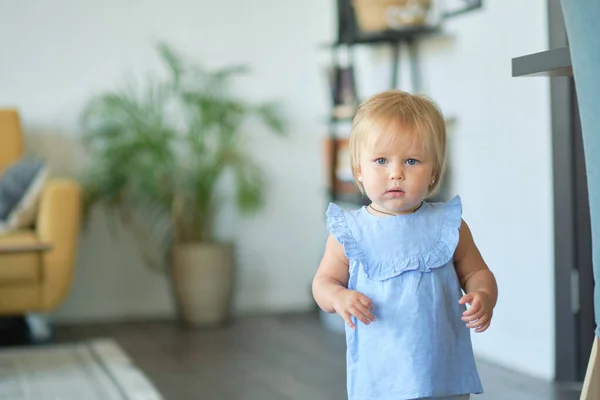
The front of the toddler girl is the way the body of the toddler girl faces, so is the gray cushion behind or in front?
behind

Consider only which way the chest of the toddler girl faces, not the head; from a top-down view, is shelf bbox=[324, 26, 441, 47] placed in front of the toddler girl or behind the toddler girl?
behind

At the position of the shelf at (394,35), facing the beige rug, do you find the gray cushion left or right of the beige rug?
right

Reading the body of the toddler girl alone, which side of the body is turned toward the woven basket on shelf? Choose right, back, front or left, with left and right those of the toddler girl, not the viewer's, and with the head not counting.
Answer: back

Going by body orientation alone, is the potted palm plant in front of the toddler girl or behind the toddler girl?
behind

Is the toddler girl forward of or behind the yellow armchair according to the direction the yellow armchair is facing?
forward

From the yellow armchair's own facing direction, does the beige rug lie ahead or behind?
ahead
